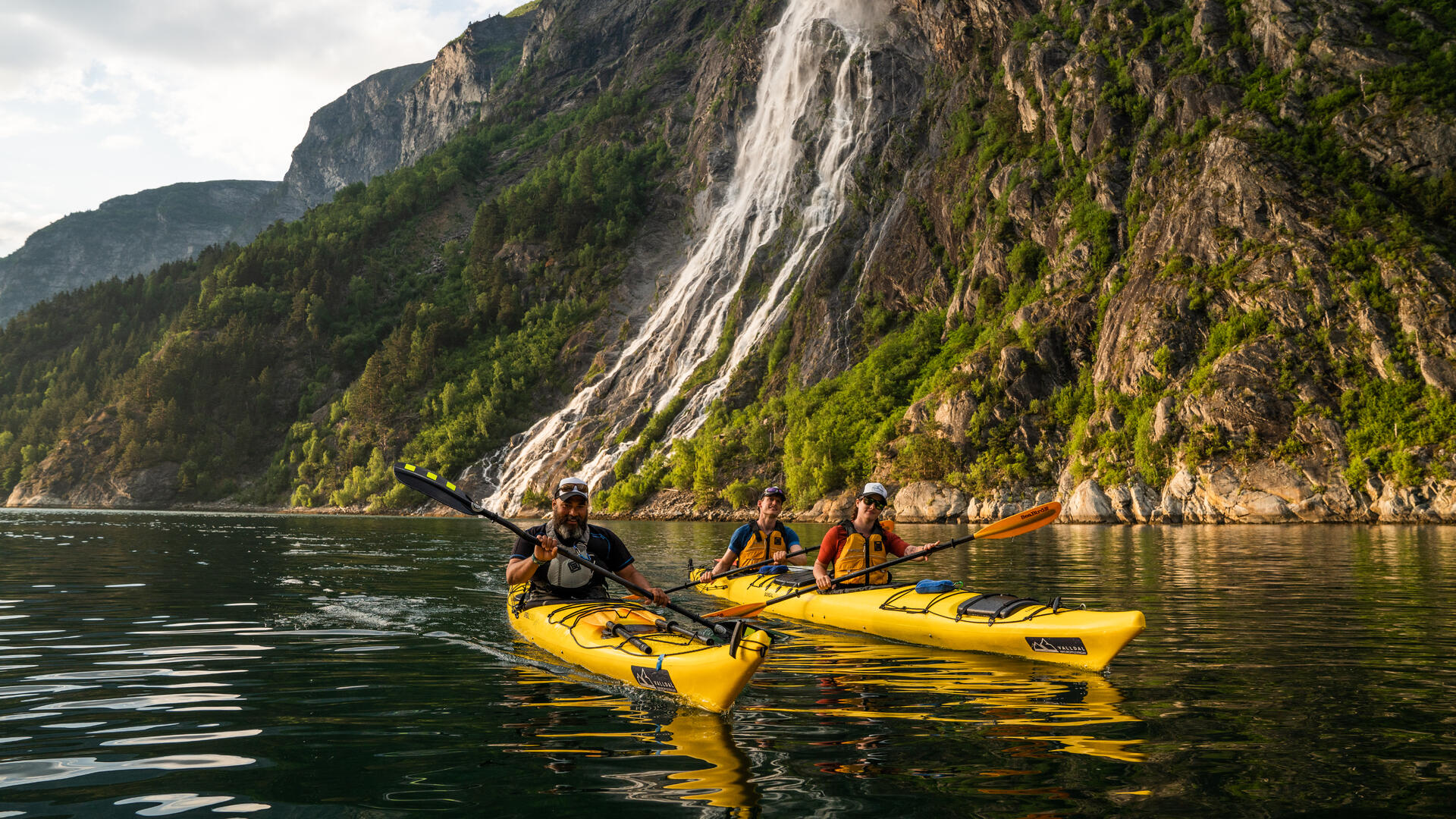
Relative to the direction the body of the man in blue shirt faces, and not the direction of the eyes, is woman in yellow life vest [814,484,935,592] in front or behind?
in front

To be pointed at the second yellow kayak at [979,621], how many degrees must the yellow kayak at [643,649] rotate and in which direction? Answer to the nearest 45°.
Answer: approximately 90° to its left

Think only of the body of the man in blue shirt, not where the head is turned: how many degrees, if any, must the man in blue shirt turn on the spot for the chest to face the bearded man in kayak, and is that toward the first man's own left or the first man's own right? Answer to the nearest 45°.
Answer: approximately 45° to the first man's own right

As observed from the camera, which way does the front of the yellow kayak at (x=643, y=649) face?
facing the viewer and to the right of the viewer

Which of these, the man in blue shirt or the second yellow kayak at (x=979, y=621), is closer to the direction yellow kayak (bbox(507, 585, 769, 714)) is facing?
the second yellow kayak
